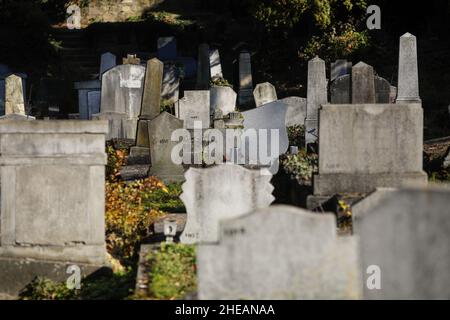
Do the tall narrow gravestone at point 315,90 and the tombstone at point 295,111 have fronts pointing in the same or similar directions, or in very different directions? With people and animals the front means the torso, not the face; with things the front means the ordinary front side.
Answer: same or similar directions

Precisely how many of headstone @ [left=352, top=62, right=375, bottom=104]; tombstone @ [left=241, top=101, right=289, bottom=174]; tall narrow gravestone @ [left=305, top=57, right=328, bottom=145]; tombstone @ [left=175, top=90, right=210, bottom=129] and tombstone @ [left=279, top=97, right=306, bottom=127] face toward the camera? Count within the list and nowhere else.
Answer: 5

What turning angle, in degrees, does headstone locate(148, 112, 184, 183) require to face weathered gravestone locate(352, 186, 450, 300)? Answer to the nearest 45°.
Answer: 0° — it already faces it

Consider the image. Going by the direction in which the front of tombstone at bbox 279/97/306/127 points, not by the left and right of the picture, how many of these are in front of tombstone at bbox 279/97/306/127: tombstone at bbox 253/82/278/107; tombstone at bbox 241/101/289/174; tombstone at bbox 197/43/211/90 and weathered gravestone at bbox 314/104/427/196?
2

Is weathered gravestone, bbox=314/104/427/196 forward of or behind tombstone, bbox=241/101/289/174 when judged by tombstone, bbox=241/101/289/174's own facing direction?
forward

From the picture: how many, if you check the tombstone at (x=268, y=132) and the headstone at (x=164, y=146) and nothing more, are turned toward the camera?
2

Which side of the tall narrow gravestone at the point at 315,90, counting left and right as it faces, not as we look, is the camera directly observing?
front

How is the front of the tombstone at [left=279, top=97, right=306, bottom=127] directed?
toward the camera

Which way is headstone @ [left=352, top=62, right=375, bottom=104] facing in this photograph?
toward the camera

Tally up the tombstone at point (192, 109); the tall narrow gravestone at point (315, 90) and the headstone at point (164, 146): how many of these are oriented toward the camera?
3

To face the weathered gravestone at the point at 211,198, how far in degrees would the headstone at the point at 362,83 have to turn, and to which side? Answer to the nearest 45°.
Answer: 0° — it already faces it

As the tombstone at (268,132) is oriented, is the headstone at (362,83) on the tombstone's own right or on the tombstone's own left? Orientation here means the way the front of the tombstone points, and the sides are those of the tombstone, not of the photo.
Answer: on the tombstone's own left

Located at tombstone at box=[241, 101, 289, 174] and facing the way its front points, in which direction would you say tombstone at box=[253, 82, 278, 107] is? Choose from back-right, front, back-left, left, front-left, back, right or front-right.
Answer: back

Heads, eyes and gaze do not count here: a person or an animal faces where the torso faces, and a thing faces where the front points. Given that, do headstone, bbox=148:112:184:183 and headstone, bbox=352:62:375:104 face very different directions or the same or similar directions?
same or similar directions

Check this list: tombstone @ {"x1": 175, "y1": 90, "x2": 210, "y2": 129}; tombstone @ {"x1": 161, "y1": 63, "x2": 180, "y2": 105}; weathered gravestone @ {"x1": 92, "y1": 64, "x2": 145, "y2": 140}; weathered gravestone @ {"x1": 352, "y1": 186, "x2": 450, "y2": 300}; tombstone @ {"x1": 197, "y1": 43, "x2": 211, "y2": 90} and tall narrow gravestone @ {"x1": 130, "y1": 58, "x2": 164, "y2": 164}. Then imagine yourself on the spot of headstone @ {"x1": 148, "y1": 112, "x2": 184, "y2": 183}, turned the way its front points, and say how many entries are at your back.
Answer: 5

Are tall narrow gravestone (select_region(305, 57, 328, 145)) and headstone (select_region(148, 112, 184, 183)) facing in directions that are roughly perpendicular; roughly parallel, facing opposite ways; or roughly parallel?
roughly parallel
